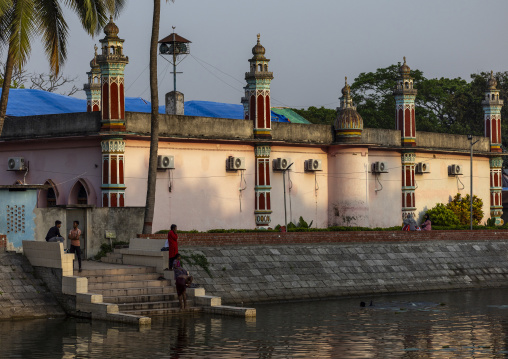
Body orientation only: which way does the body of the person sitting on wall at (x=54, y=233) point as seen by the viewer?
to the viewer's right

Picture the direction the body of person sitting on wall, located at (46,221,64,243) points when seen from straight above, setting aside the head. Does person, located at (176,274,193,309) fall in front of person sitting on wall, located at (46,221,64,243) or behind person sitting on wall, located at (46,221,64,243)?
in front

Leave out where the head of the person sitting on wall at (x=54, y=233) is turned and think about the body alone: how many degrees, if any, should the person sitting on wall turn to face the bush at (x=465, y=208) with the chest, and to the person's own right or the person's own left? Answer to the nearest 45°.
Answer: approximately 45° to the person's own left

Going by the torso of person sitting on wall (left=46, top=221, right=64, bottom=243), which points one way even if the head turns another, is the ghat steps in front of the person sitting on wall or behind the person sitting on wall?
in front

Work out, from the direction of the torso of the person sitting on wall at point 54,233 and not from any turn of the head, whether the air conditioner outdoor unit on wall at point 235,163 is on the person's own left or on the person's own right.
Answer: on the person's own left

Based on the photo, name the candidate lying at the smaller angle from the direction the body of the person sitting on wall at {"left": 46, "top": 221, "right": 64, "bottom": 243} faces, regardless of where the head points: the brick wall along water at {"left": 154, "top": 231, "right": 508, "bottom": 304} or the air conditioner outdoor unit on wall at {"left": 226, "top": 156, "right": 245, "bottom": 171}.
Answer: the brick wall along water

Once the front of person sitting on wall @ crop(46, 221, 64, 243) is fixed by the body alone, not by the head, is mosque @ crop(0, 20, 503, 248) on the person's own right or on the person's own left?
on the person's own left

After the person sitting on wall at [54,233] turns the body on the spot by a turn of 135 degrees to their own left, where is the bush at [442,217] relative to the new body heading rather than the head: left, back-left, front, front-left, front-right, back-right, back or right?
right
